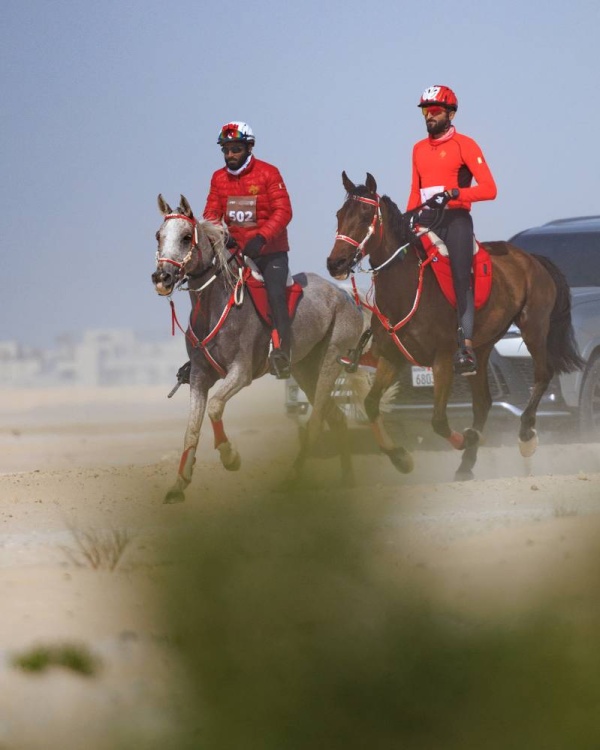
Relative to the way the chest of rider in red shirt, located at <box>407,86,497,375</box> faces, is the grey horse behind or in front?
in front

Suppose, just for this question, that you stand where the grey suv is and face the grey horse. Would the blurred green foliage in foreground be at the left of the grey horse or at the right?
left

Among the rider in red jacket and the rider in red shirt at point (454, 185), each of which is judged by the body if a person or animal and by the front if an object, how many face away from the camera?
0

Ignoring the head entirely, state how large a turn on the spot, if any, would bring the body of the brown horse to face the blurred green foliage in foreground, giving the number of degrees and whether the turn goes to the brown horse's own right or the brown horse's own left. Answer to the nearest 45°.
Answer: approximately 45° to the brown horse's own left

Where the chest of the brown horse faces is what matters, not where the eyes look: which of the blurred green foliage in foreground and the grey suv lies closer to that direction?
the blurred green foliage in foreground

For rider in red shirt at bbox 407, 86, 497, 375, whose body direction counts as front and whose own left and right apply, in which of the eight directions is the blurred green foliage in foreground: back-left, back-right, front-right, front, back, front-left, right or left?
front-left

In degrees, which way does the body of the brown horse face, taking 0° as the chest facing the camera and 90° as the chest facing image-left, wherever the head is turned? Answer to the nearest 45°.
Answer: approximately 45°

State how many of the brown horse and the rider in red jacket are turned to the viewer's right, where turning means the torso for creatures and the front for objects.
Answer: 0
